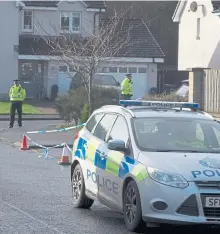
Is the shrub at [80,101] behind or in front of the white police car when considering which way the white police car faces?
behind

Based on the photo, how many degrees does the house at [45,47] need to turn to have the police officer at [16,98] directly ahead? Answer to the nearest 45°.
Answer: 0° — it already faces them

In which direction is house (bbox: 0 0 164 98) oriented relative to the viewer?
toward the camera

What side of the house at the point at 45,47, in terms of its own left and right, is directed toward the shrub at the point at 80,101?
front

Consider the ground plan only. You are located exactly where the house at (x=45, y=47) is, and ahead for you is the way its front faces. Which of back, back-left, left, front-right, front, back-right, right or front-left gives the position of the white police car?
front

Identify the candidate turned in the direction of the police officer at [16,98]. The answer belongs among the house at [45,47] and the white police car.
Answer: the house

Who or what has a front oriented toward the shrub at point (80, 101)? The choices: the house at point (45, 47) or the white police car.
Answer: the house

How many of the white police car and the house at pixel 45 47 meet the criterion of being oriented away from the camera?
0

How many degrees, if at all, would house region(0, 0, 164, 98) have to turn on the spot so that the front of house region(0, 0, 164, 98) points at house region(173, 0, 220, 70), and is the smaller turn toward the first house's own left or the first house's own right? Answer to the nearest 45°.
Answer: approximately 90° to the first house's own left
